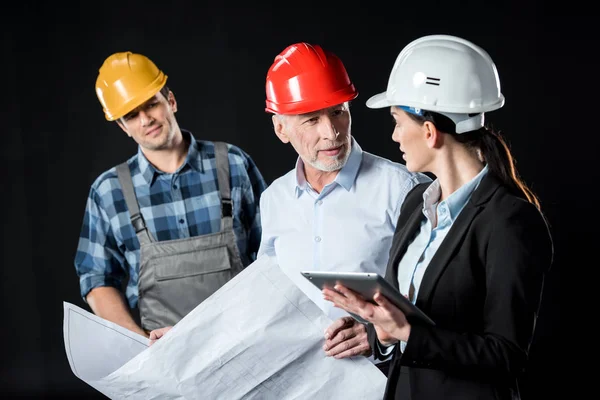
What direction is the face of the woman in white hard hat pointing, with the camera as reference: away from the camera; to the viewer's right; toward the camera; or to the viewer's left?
to the viewer's left

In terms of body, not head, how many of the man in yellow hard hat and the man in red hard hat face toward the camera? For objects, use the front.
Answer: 2

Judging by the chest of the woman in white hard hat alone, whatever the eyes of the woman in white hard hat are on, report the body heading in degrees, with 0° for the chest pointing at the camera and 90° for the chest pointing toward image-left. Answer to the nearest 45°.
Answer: approximately 45°

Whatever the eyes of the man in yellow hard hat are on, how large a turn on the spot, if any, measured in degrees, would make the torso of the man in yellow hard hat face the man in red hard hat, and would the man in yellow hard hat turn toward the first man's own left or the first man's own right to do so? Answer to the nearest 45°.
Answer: approximately 45° to the first man's own left

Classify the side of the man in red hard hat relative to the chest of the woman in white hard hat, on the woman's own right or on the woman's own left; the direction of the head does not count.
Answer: on the woman's own right

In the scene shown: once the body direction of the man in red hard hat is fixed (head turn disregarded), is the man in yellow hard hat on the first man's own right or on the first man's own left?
on the first man's own right

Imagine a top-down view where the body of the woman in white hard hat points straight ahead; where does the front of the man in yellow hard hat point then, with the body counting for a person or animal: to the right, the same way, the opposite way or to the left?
to the left

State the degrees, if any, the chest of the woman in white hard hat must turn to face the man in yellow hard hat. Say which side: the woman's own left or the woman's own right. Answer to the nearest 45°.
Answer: approximately 90° to the woman's own right

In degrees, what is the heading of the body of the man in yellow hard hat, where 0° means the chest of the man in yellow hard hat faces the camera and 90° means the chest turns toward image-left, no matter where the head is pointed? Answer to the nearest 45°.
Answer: approximately 0°

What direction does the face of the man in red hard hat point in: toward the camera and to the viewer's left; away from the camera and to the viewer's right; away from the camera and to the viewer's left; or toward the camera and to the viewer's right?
toward the camera and to the viewer's right
